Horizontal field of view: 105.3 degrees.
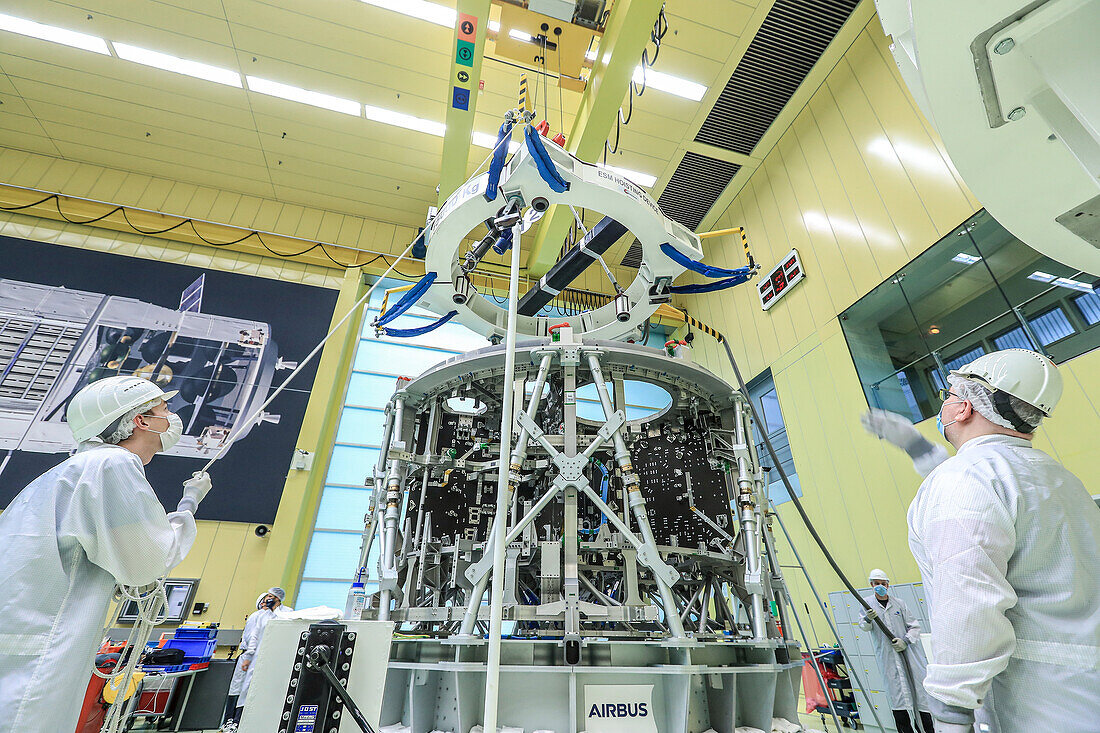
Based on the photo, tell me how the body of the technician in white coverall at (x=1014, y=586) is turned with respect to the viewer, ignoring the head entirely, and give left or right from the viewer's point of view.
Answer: facing away from the viewer and to the left of the viewer

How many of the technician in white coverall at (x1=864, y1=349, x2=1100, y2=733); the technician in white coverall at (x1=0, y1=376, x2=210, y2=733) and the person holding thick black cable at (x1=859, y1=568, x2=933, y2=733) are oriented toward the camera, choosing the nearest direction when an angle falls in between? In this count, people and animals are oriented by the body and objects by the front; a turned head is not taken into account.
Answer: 1

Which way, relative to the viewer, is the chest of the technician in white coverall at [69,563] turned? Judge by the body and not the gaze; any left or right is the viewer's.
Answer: facing away from the viewer and to the right of the viewer

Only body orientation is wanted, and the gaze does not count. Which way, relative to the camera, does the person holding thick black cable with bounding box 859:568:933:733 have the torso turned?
toward the camera

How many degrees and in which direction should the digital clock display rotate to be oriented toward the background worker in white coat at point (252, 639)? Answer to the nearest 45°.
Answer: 0° — it already faces them

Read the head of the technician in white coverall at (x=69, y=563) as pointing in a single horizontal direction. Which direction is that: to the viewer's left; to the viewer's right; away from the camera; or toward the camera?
to the viewer's right

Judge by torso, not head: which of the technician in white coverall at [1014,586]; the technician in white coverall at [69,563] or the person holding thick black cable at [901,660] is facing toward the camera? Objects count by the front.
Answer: the person holding thick black cable at [901,660]

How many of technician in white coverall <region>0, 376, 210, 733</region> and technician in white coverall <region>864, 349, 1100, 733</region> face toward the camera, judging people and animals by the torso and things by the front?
0

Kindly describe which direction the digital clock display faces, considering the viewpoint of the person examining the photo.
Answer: facing the viewer and to the left of the viewer
